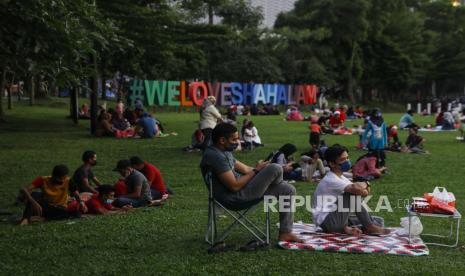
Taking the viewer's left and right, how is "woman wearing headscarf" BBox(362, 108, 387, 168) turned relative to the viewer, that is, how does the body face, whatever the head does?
facing the viewer

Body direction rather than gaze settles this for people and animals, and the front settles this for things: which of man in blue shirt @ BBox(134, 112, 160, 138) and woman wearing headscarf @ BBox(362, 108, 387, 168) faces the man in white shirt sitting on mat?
the woman wearing headscarf

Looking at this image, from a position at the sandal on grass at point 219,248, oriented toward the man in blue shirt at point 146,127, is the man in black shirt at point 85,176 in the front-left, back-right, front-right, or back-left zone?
front-left

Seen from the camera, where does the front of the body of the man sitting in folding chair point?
to the viewer's right

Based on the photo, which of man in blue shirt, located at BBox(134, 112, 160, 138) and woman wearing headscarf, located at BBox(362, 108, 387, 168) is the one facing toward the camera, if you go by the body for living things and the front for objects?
the woman wearing headscarf
